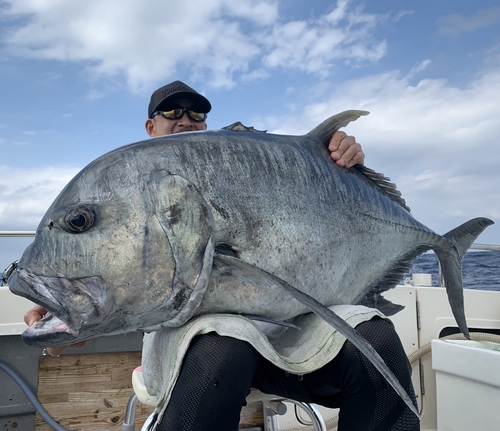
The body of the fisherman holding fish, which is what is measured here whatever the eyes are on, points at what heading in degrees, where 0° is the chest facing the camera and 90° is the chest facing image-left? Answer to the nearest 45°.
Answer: approximately 0°
